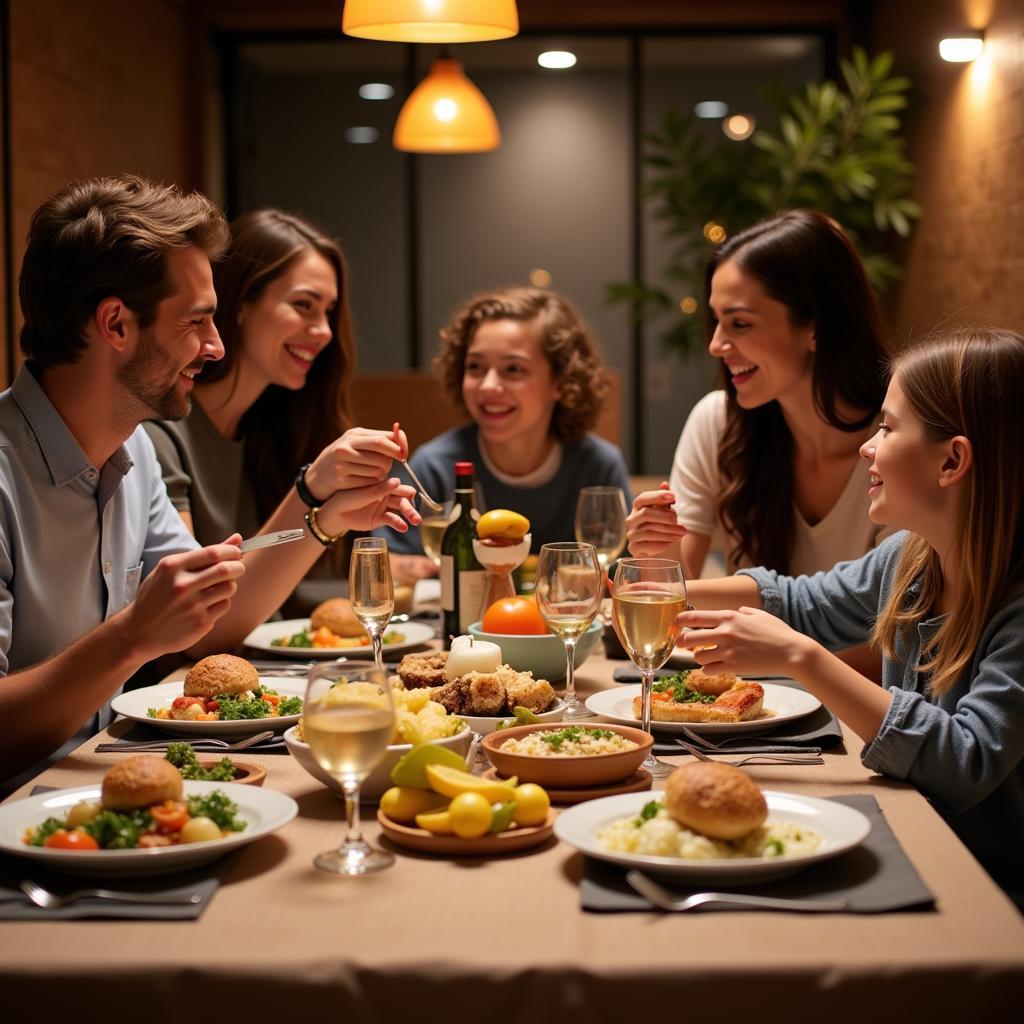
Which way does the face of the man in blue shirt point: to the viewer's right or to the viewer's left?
to the viewer's right

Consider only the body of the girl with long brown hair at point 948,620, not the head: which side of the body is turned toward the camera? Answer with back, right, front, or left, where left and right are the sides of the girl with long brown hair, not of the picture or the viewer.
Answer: left

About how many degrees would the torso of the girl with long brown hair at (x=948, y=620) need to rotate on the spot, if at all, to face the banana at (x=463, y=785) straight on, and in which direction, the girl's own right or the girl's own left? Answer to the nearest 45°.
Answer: approximately 45° to the girl's own left

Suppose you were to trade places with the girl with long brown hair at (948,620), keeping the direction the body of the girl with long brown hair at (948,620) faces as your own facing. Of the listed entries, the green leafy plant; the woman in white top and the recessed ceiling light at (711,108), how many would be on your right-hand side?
3

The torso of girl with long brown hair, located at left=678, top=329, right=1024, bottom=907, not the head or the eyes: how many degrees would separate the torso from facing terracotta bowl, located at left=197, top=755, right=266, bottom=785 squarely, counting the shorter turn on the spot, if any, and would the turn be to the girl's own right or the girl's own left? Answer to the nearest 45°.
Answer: approximately 45° to the girl's own left

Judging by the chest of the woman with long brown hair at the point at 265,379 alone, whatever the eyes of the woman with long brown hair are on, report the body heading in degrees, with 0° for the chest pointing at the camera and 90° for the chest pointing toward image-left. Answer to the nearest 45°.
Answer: approximately 315°

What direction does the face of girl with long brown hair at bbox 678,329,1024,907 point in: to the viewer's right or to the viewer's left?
to the viewer's left

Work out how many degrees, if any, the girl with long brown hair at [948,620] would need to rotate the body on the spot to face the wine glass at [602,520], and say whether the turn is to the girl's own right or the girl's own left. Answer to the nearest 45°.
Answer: approximately 45° to the girl's own right

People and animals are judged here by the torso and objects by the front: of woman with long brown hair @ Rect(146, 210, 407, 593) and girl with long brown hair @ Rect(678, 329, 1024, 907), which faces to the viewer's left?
girl with long brown hair @ Rect(678, 329, 1024, 907)

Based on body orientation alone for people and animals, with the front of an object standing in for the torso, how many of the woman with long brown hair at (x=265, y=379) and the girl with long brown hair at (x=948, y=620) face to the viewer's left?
1

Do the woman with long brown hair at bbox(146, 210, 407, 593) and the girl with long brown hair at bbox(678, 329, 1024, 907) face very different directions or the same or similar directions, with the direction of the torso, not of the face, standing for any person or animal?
very different directions
